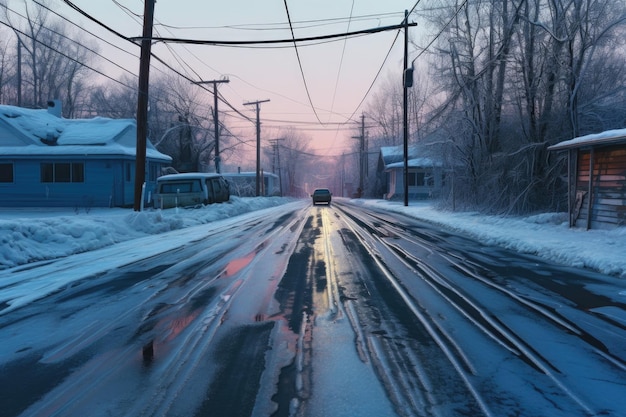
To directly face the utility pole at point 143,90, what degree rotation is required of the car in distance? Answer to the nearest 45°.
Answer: approximately 180°

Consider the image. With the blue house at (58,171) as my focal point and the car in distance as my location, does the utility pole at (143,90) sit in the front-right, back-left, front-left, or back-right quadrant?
front-left

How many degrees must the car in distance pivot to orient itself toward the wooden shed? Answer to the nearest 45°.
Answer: approximately 180°

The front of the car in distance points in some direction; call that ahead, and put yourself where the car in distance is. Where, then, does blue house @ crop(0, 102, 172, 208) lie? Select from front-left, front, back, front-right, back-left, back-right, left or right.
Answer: back-left

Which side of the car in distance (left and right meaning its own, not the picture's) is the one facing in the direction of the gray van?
back

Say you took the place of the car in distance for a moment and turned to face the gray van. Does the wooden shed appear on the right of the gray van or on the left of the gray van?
left
